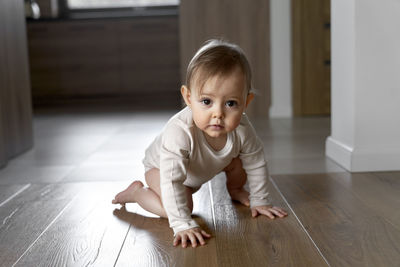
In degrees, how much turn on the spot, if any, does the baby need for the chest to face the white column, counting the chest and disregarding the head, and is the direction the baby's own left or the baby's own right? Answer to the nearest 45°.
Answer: approximately 90° to the baby's own left

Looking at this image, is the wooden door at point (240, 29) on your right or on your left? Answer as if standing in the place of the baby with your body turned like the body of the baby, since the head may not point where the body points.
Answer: on your left

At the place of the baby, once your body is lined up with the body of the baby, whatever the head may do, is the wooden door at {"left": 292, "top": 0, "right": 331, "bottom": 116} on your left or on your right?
on your left

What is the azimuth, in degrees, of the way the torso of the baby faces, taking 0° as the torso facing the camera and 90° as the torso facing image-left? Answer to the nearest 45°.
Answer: approximately 315°

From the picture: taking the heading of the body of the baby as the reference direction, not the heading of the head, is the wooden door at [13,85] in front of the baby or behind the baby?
behind

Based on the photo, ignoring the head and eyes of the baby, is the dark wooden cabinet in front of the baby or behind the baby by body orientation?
behind
